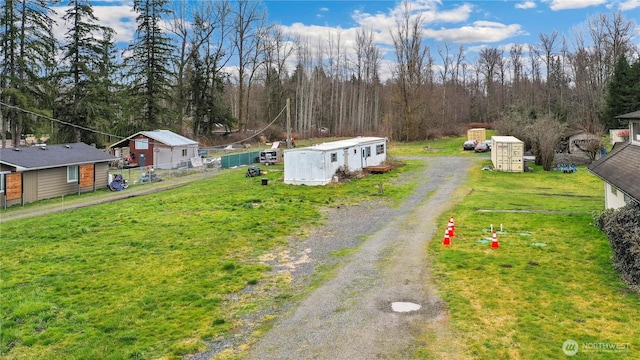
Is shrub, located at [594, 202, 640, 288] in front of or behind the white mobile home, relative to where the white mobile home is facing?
in front

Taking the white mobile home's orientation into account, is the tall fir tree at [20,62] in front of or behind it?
behind

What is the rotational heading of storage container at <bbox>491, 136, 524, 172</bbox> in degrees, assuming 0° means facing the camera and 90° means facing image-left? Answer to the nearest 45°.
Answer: approximately 0°

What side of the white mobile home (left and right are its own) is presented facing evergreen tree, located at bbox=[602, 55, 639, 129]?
left
